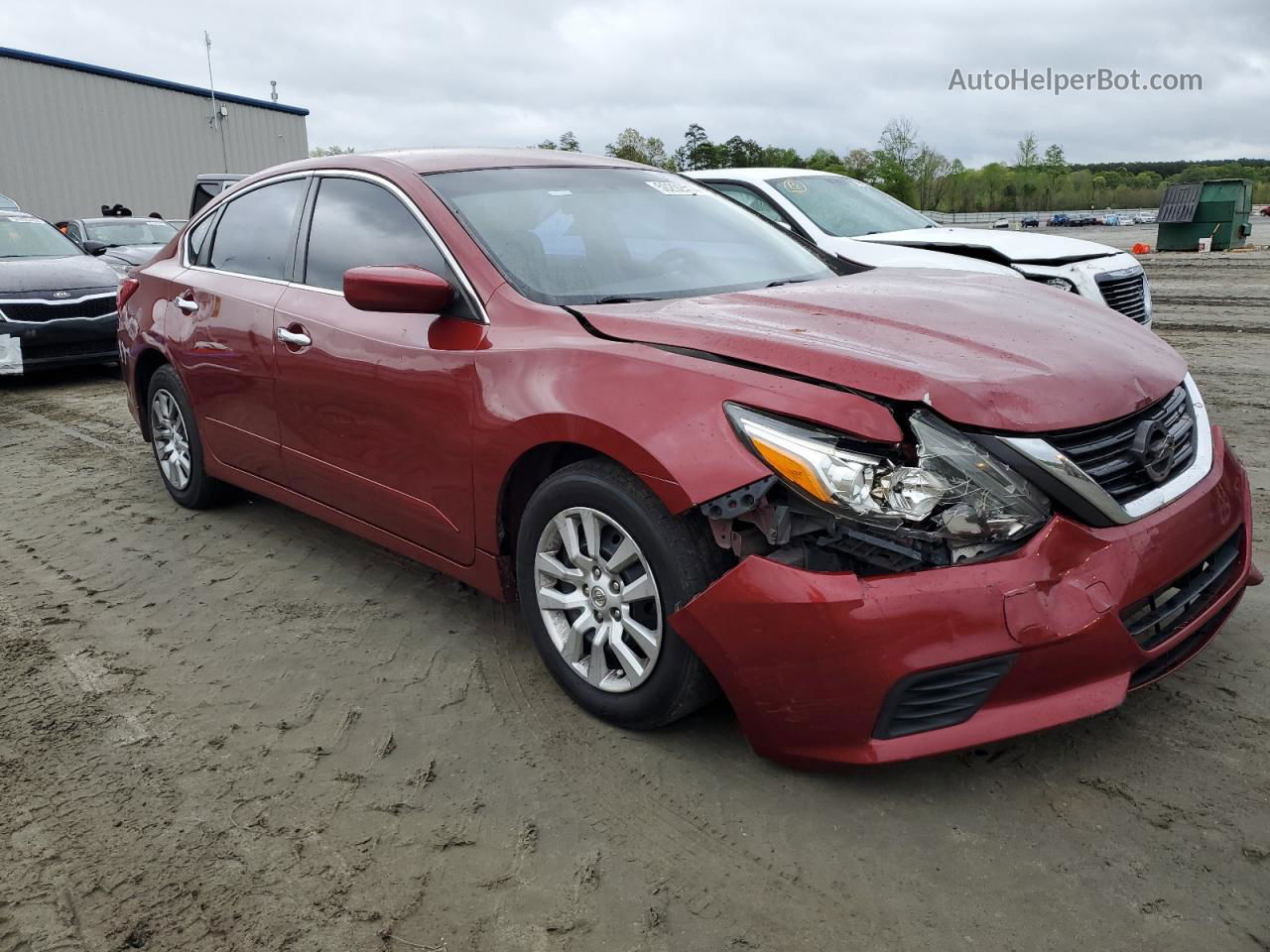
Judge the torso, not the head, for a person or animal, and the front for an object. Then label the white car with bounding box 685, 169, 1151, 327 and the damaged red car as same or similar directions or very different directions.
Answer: same or similar directions

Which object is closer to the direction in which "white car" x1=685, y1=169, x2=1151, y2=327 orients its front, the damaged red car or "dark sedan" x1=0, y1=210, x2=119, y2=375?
the damaged red car

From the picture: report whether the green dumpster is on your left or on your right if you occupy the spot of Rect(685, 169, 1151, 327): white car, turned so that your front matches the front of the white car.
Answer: on your left

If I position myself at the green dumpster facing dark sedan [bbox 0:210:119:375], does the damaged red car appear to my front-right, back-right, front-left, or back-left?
front-left

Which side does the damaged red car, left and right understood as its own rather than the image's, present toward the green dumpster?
left

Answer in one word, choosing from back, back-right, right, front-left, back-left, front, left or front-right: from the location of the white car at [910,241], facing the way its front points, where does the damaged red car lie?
front-right

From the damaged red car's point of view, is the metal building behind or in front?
behind

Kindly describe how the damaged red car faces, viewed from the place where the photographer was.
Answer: facing the viewer and to the right of the viewer

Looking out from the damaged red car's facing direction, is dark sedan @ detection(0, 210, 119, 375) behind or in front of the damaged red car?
behind

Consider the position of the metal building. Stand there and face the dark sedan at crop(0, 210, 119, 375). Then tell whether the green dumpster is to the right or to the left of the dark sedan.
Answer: left

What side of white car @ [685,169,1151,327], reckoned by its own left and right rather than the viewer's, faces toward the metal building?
back

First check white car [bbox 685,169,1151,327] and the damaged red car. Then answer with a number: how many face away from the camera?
0
